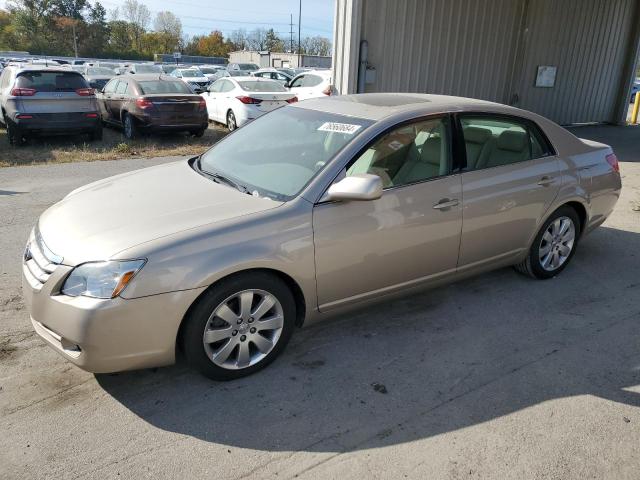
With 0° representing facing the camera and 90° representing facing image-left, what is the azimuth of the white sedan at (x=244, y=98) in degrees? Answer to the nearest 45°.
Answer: approximately 135°

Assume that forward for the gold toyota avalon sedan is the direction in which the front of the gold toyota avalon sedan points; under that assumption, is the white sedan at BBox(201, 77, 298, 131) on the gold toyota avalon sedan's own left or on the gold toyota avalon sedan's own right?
on the gold toyota avalon sedan's own right

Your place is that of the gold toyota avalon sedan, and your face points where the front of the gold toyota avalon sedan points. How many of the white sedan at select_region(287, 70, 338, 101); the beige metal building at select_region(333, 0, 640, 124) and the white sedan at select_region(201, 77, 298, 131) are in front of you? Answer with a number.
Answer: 0

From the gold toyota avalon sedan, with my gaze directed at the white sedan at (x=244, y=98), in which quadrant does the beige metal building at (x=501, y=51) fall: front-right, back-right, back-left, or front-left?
front-right

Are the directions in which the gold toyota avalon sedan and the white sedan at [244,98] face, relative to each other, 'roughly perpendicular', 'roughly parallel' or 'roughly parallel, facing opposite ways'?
roughly perpendicular

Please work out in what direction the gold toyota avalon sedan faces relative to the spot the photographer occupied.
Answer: facing the viewer and to the left of the viewer

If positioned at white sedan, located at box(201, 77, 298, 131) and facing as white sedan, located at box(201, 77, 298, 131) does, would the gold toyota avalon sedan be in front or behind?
behind

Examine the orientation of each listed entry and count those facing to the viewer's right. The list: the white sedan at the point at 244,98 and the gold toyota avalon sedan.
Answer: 0

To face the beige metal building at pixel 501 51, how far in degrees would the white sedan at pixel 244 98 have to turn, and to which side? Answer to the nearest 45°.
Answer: approximately 135° to its right

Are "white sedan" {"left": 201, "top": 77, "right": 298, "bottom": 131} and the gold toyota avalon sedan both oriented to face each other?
no

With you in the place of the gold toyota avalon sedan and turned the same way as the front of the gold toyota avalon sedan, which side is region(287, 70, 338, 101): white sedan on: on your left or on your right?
on your right

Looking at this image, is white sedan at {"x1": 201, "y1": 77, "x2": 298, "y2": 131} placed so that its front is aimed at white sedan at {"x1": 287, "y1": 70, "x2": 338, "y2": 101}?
no
